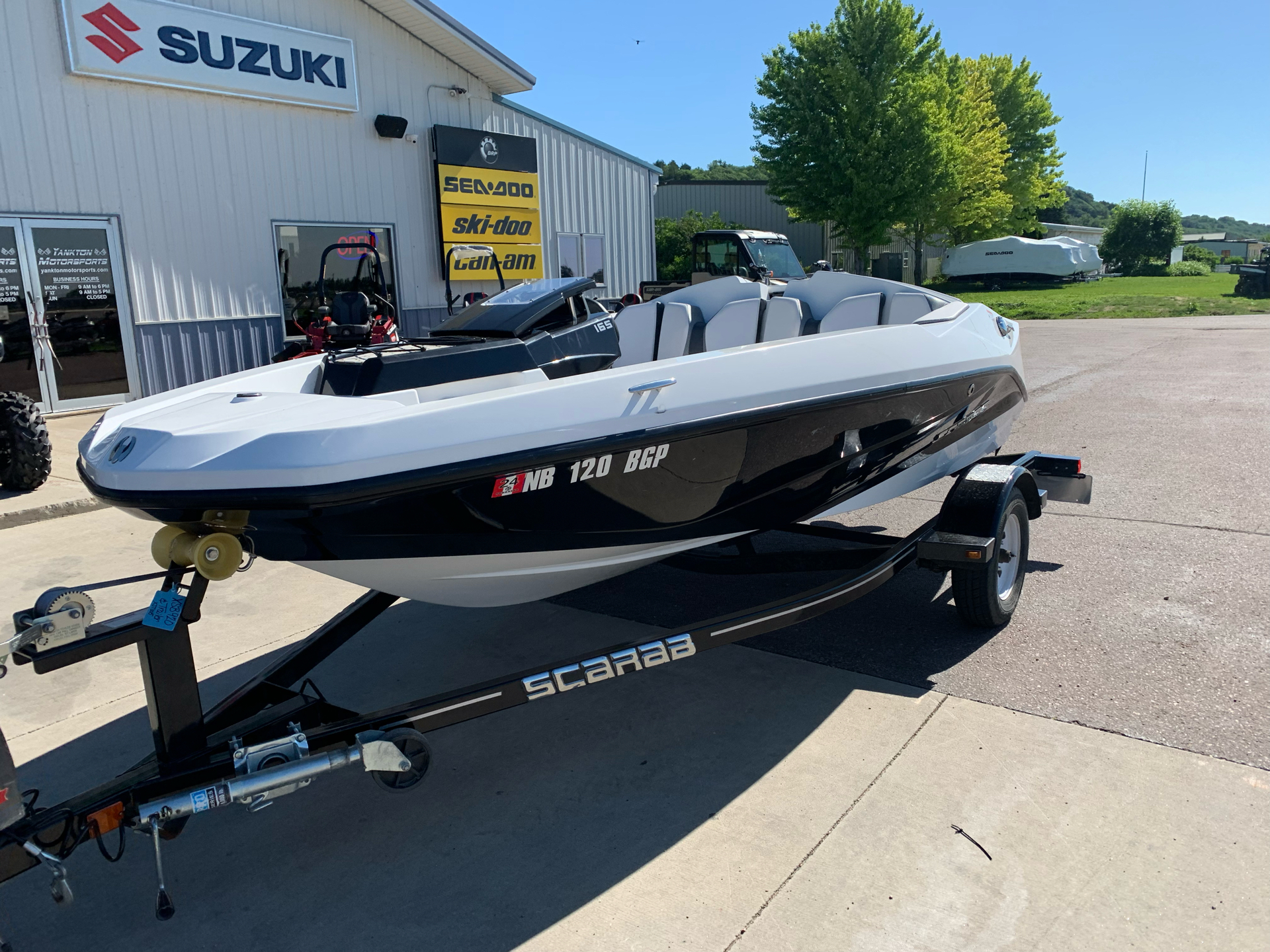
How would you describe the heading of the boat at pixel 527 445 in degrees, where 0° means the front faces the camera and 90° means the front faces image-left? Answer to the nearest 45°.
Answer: approximately 45°

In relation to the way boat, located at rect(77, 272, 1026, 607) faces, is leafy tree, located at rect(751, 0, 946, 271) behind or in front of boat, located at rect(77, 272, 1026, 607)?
behind

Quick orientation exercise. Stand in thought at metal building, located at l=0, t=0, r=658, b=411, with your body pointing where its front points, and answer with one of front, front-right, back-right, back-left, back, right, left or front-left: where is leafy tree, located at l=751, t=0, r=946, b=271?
left

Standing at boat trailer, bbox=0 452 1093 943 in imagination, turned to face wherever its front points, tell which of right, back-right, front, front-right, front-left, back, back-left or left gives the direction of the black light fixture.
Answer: back-right

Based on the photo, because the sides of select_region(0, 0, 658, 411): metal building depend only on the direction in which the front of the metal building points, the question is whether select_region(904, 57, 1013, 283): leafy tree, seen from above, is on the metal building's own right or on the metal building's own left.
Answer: on the metal building's own left

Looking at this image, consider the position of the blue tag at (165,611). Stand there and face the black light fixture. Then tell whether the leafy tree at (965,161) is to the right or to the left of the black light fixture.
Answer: right

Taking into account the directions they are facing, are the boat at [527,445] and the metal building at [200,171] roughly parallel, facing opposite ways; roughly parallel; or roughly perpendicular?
roughly perpendicular

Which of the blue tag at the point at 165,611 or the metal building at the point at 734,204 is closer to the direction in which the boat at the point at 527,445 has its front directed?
the blue tag

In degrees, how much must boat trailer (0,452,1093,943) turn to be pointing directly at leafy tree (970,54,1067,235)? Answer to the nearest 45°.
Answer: approximately 180°

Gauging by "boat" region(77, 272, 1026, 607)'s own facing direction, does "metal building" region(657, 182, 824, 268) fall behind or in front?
behind

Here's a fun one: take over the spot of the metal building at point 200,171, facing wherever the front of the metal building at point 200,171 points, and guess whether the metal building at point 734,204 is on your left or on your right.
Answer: on your left

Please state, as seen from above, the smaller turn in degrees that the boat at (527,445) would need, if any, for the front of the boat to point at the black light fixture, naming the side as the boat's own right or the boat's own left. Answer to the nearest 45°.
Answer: approximately 135° to the boat's own right

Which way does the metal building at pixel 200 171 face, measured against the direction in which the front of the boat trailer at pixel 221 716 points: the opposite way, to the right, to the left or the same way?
to the left

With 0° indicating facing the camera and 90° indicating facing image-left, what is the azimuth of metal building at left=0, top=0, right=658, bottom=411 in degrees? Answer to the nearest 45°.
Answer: approximately 315°

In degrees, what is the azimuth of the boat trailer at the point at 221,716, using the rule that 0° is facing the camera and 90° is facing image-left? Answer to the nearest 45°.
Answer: approximately 45°

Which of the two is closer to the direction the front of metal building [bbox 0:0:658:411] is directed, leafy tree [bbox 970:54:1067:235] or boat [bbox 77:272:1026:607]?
the boat
